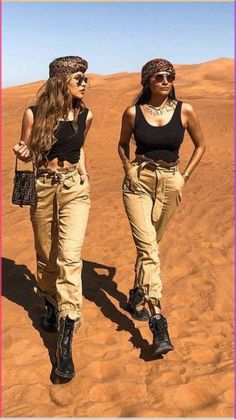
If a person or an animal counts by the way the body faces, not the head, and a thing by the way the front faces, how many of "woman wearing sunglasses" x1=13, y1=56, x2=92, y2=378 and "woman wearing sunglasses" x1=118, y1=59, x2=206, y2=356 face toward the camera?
2

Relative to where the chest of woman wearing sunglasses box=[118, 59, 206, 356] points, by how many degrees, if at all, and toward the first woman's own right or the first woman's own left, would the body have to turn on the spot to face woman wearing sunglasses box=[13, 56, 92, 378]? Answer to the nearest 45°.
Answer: approximately 45° to the first woman's own right

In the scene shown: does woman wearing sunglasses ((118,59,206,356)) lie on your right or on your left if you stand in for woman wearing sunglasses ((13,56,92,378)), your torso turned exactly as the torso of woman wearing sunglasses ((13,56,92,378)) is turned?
on your left

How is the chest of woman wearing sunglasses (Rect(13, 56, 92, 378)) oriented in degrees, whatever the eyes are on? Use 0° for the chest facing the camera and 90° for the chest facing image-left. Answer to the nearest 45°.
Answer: approximately 0°

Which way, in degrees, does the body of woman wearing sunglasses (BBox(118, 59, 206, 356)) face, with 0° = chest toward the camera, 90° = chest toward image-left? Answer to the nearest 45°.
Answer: approximately 0°
